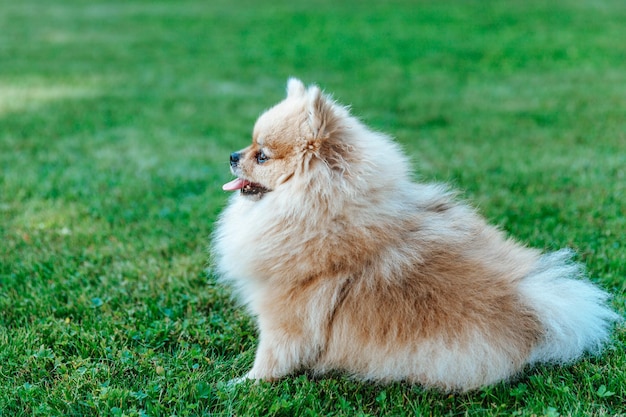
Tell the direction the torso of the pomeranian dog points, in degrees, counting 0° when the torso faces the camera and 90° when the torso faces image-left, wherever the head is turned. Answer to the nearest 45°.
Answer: approximately 90°
